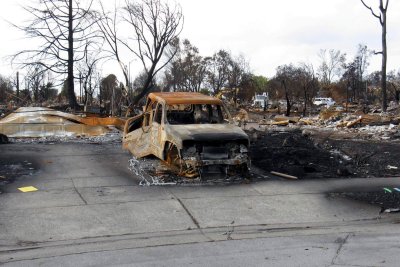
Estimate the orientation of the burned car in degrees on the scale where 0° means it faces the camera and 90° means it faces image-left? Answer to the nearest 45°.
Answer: approximately 315°

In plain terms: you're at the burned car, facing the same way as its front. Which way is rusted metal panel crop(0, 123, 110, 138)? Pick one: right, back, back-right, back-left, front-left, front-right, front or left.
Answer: back

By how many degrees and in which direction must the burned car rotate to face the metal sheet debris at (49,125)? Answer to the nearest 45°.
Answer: approximately 180°
